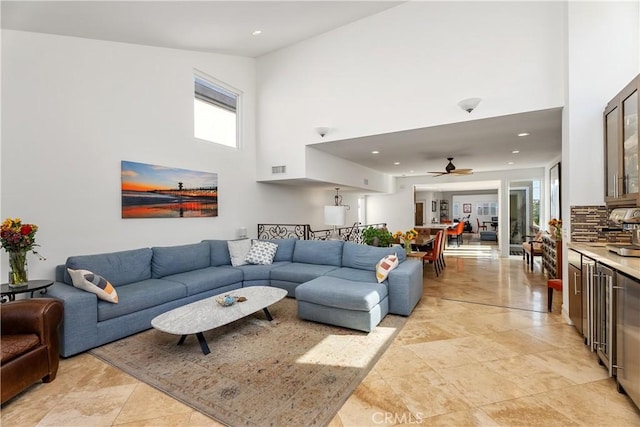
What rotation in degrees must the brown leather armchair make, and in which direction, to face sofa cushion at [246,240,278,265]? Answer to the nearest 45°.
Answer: approximately 45° to its left

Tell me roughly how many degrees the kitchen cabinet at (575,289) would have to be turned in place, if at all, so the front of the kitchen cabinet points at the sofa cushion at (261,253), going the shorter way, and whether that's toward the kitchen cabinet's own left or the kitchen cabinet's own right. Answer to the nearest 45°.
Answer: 0° — it already faces it

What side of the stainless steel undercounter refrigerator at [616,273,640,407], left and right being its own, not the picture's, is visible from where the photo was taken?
left

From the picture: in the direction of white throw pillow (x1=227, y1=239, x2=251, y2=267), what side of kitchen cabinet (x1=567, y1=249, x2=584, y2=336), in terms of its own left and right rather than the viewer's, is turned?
front

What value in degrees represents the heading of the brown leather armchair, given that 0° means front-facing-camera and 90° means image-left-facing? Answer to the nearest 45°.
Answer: approximately 315°

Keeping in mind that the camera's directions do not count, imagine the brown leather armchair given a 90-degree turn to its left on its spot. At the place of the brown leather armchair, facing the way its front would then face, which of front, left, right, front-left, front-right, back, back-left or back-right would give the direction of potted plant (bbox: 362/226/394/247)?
front-right

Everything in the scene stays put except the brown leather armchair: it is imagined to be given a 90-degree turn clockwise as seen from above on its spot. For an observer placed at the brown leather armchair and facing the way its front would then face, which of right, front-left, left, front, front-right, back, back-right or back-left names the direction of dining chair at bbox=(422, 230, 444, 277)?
back-left

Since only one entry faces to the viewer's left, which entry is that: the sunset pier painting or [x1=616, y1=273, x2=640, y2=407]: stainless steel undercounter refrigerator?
the stainless steel undercounter refrigerator

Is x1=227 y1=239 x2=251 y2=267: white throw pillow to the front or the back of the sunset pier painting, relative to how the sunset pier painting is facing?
to the front

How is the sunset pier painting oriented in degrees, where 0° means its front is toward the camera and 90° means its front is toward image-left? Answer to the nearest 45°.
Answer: approximately 315°

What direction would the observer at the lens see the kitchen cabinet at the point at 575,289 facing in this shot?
facing to the left of the viewer

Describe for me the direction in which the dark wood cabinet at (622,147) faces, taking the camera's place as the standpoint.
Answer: facing to the left of the viewer

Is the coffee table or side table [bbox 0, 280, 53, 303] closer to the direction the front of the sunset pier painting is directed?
the coffee table

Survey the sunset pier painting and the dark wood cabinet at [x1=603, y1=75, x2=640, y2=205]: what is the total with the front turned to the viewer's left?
1
